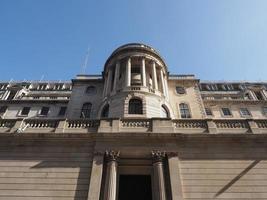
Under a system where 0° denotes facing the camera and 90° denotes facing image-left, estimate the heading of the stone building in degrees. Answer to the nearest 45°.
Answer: approximately 0°
